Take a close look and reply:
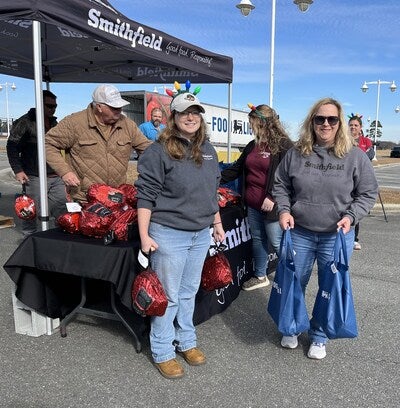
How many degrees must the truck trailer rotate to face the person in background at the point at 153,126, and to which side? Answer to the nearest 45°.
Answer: approximately 135° to its right

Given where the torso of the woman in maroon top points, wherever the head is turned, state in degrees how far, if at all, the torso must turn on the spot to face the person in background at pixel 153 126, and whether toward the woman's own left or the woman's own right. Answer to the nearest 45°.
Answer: approximately 90° to the woman's own right

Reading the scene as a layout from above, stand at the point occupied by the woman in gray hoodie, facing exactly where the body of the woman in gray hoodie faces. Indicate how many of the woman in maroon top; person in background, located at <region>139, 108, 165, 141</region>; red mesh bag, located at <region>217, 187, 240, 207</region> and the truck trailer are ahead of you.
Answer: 0

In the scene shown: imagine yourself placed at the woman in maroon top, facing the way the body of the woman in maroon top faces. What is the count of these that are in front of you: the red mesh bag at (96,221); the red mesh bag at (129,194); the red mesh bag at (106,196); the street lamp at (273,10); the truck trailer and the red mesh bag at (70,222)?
4

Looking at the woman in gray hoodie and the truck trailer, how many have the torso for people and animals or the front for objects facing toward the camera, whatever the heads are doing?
1

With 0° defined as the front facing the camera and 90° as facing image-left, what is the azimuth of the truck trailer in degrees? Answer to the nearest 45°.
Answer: approximately 225°

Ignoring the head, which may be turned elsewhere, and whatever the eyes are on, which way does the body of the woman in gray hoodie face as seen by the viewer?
toward the camera

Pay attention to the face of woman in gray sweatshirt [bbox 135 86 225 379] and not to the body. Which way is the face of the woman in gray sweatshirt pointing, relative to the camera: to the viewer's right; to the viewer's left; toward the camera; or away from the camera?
toward the camera

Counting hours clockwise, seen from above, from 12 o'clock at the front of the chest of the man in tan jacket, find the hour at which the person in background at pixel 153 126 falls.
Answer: The person in background is roughly at 8 o'clock from the man in tan jacket.

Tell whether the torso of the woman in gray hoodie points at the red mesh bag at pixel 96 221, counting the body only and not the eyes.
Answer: no

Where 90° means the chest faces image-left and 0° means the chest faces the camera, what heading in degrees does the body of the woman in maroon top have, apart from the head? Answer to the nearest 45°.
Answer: approximately 45°

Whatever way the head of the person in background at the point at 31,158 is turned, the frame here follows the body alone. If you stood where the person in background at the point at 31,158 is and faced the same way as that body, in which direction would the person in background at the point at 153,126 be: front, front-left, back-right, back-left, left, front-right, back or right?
left

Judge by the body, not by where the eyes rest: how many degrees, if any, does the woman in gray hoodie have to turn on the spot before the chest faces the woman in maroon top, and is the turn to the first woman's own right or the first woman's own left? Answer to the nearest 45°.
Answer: approximately 135° to the first woman's own right

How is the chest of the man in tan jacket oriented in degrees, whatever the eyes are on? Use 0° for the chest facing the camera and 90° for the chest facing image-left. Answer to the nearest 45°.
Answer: approximately 315°

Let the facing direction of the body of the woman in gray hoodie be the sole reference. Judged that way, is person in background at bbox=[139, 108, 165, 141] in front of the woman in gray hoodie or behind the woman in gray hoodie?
behind
